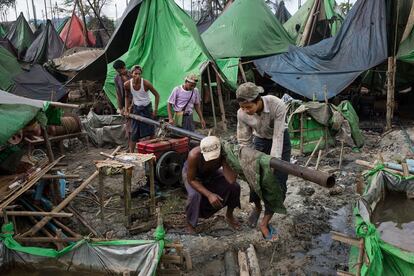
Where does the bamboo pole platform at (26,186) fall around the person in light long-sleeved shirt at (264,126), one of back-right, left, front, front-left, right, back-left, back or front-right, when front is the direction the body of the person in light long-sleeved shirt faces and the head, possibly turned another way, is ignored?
front-right

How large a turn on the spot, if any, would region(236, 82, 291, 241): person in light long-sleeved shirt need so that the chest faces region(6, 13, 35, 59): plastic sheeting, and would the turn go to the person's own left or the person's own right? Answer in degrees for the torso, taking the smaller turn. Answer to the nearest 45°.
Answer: approximately 90° to the person's own right

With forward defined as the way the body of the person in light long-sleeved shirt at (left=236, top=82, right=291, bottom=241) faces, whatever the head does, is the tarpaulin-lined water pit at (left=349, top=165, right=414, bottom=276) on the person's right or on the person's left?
on the person's left

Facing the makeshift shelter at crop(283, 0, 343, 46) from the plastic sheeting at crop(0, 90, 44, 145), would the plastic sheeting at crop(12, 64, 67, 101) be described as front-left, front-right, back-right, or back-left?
front-left

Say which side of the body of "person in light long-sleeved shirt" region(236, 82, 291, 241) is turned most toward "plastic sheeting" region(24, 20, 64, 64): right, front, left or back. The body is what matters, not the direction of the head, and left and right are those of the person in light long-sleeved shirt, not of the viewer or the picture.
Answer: right

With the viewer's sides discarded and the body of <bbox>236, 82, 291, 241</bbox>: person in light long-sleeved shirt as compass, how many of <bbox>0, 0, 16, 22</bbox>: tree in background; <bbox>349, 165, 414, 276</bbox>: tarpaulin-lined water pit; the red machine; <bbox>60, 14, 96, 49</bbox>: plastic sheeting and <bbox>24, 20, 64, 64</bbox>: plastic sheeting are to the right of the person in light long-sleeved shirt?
4

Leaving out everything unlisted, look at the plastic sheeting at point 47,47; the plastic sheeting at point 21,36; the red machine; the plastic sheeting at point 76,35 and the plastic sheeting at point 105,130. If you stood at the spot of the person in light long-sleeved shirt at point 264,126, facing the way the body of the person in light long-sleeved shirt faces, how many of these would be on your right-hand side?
5

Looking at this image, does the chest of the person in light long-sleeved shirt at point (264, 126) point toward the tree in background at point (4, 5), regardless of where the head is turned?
no

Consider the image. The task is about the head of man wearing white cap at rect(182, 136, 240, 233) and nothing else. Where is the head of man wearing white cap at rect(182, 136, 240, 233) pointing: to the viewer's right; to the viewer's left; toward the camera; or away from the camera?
toward the camera

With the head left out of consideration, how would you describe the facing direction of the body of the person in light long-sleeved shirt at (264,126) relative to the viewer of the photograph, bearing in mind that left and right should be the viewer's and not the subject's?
facing the viewer and to the left of the viewer

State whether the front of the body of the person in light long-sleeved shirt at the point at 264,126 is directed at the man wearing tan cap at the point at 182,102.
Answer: no

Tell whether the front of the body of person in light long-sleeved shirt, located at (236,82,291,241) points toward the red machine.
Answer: no

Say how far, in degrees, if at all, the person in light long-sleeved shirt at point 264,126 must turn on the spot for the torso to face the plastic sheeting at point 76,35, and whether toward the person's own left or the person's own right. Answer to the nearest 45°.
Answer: approximately 90° to the person's own right

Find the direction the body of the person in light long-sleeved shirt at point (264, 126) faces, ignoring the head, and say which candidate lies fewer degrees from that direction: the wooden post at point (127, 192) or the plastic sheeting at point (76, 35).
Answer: the wooden post

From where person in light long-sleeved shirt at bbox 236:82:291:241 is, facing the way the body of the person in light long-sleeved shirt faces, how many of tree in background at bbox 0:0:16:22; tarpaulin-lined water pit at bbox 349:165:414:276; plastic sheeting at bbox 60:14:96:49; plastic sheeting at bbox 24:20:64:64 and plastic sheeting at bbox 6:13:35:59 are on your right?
4

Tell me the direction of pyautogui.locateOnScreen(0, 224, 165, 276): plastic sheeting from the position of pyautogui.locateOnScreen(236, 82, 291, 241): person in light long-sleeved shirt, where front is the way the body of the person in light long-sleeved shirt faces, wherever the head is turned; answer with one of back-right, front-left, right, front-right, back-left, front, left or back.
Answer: front

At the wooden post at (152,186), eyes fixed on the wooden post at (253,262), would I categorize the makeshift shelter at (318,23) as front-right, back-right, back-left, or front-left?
back-left

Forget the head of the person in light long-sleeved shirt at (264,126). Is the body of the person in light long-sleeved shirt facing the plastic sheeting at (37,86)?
no
